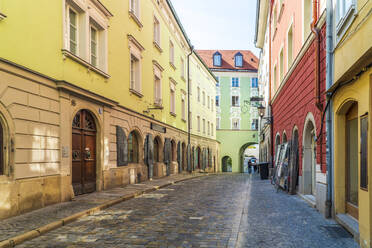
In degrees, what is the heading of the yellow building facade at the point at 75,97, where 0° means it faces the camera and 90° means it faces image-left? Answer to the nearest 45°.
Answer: approximately 315°

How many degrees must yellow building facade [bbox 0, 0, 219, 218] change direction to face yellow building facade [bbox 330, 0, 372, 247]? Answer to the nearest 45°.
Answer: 0° — it already faces it

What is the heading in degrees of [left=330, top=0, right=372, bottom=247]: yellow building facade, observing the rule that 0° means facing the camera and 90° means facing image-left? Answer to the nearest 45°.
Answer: approximately 90°

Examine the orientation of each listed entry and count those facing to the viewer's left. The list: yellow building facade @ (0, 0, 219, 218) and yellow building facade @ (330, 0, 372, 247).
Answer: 1

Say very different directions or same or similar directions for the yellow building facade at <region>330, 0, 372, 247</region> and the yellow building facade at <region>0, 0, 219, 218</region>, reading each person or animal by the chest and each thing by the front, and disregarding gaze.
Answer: very different directions

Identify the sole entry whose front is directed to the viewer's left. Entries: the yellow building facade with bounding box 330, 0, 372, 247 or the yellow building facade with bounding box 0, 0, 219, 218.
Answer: the yellow building facade with bounding box 330, 0, 372, 247
